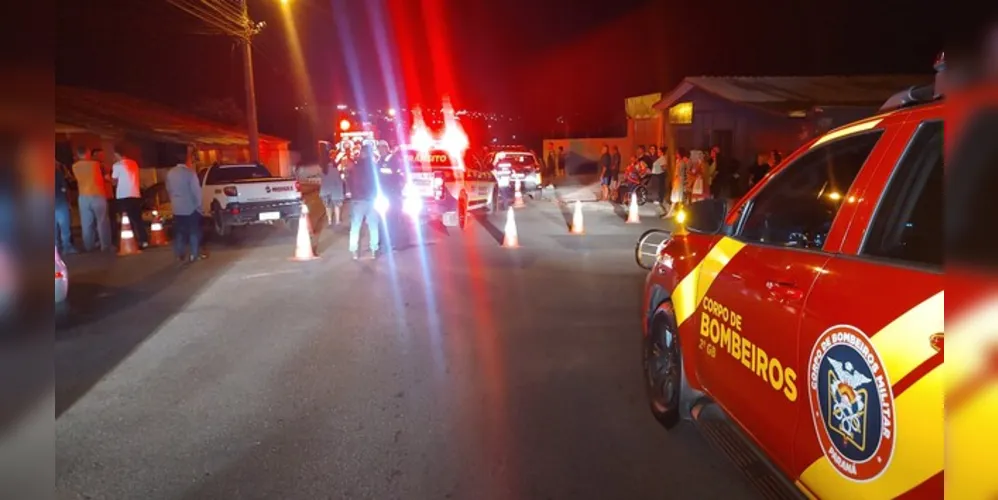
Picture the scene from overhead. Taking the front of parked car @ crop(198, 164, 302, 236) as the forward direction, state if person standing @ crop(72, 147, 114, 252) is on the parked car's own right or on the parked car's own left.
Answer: on the parked car's own left

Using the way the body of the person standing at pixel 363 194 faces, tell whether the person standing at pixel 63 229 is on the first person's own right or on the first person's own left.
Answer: on the first person's own left

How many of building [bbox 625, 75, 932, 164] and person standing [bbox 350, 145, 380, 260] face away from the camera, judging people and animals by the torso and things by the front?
1

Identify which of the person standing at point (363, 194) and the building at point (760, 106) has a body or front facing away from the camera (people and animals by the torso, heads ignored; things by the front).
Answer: the person standing

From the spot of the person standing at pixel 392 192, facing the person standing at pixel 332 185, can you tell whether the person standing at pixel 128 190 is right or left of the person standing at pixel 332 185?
left

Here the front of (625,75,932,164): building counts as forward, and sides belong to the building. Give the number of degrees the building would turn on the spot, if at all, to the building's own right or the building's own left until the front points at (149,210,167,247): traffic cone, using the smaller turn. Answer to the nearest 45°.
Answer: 0° — it already faces it

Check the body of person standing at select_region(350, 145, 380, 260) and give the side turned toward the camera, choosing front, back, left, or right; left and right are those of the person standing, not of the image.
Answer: back
